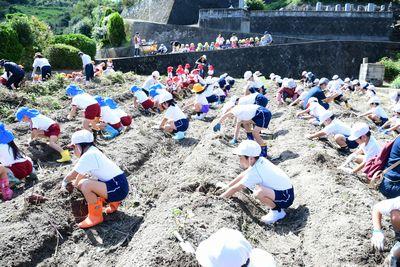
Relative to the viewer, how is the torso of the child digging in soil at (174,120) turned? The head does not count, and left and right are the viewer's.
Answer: facing to the left of the viewer

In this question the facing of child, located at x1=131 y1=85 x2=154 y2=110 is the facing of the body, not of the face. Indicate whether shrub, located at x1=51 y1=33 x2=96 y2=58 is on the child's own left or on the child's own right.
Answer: on the child's own right

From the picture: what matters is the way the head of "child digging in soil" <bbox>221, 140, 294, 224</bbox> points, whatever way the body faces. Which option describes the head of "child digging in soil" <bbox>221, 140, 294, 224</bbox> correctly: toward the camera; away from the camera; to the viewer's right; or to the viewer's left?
to the viewer's left

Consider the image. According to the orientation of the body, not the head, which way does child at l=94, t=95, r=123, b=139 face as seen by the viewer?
to the viewer's left

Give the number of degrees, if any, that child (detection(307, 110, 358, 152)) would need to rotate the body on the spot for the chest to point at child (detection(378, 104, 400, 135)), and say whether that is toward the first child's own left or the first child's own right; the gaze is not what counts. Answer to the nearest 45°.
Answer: approximately 135° to the first child's own right

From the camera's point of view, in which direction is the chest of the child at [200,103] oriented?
to the viewer's left

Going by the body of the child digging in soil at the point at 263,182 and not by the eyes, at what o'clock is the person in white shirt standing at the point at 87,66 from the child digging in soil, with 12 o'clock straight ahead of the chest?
The person in white shirt standing is roughly at 2 o'clock from the child digging in soil.

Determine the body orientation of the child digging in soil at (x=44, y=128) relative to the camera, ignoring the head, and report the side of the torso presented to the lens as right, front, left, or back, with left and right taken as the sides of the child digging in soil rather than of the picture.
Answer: left

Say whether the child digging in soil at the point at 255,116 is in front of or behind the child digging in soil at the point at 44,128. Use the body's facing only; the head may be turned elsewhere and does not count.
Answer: behind
